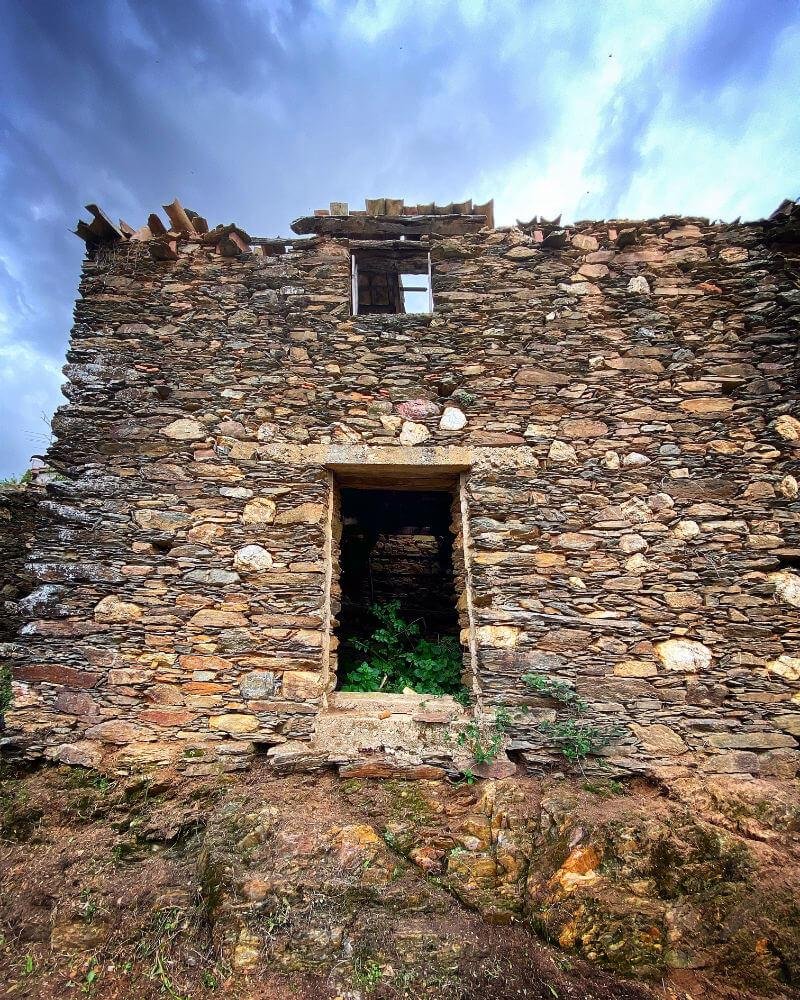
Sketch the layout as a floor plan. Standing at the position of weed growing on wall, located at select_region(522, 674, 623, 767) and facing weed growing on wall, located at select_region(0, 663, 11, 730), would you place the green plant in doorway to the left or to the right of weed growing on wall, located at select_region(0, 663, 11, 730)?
right

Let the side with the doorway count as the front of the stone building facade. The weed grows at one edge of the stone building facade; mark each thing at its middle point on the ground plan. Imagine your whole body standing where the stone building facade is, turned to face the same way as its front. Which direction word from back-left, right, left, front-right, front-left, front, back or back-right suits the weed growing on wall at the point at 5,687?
right

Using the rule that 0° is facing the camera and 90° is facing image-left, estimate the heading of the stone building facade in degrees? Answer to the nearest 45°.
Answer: approximately 0°
